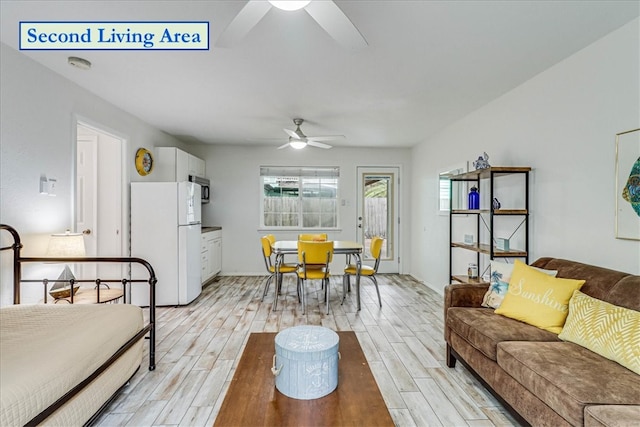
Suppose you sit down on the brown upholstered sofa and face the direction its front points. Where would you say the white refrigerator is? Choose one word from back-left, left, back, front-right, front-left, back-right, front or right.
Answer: front-right

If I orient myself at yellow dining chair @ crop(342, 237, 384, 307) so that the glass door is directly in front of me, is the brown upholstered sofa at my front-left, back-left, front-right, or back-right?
back-right

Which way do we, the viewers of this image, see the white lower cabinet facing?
facing to the right of the viewer

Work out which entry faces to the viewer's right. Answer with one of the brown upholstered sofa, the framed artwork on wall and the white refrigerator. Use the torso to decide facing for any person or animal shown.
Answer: the white refrigerator

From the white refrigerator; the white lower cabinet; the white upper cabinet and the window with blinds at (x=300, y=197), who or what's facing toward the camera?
the window with blinds

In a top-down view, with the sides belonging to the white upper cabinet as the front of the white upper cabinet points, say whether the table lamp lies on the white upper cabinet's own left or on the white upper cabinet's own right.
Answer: on the white upper cabinet's own right

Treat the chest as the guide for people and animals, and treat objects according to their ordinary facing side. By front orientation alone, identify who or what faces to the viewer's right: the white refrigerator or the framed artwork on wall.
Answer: the white refrigerator

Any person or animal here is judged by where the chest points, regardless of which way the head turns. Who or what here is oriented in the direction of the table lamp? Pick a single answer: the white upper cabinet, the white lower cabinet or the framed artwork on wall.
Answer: the framed artwork on wall

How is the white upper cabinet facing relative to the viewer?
to the viewer's right

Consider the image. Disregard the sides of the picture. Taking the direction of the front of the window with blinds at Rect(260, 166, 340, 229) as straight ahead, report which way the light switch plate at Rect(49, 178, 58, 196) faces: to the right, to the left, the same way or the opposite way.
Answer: to the left

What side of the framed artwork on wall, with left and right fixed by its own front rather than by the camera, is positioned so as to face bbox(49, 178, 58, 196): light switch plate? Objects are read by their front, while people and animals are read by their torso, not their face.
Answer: front

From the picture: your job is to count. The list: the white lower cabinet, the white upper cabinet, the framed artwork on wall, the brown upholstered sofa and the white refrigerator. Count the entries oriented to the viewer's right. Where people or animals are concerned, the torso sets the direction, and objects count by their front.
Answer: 3

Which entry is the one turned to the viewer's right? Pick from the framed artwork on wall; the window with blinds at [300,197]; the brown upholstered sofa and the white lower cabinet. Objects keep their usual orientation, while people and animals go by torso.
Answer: the white lower cabinet

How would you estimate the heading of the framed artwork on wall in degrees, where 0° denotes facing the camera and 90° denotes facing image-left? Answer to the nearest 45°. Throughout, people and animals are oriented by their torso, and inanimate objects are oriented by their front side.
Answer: approximately 45°

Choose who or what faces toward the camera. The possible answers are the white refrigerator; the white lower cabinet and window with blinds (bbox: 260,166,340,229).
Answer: the window with blinds

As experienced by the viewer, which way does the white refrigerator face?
facing to the right of the viewer
